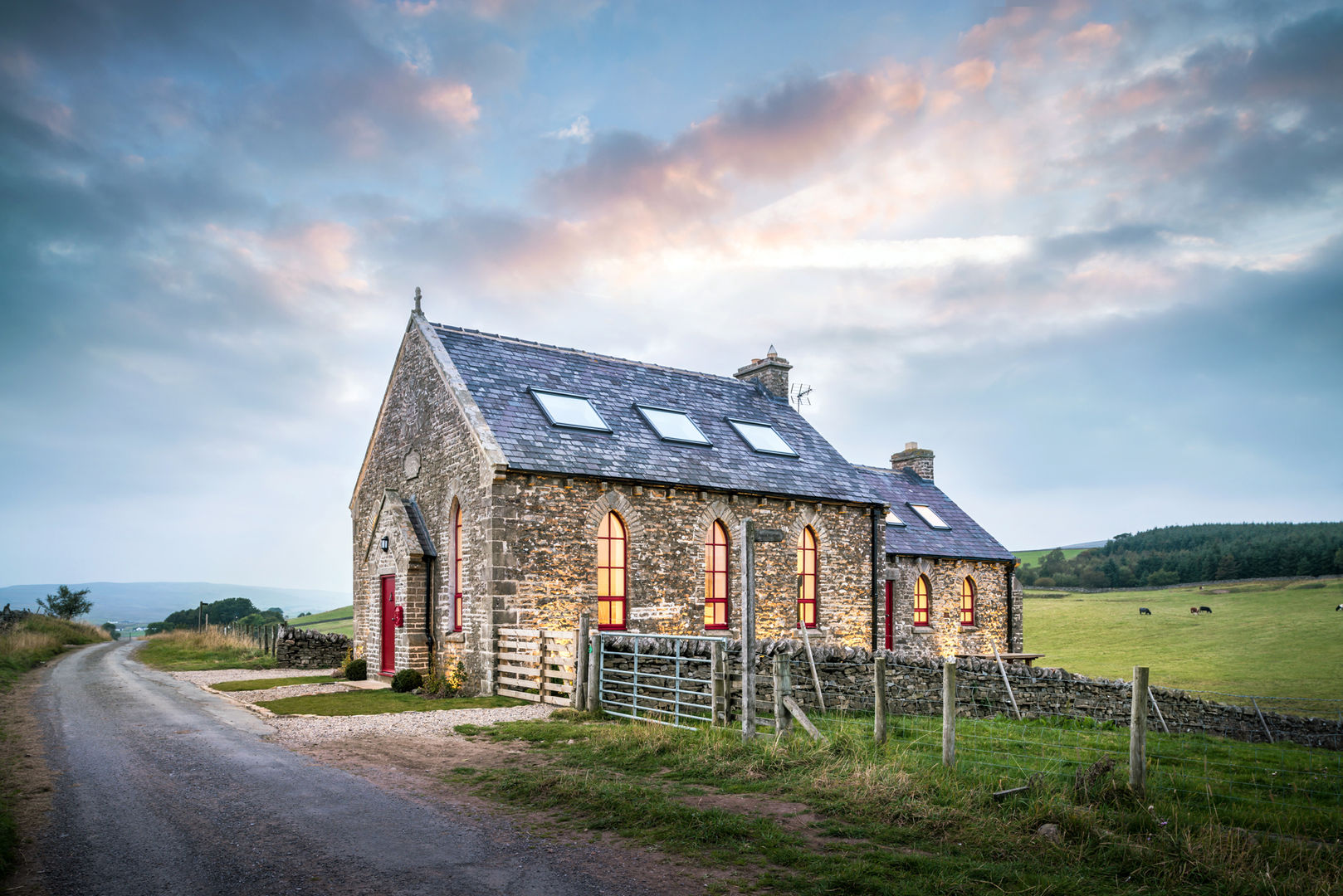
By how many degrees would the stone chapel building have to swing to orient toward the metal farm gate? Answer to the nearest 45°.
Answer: approximately 45° to its left

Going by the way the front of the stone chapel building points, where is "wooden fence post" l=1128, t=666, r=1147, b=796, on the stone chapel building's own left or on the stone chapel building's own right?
on the stone chapel building's own left

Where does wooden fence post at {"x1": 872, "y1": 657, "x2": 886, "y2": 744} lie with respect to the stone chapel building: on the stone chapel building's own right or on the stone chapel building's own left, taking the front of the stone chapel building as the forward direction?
on the stone chapel building's own left

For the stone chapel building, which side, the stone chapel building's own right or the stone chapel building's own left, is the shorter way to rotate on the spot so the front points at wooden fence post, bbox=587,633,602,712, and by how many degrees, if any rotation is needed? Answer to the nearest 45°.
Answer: approximately 45° to the stone chapel building's own left

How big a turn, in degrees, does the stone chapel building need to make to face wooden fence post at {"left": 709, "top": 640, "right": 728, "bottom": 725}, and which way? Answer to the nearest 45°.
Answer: approximately 45° to its left

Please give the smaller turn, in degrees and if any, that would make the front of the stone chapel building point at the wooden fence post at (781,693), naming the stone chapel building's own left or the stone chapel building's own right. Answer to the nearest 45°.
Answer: approximately 45° to the stone chapel building's own left

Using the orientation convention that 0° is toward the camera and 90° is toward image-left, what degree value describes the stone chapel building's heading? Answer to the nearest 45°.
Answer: approximately 45°

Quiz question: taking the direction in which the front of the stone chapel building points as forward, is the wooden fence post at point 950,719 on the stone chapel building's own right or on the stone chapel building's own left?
on the stone chapel building's own left
